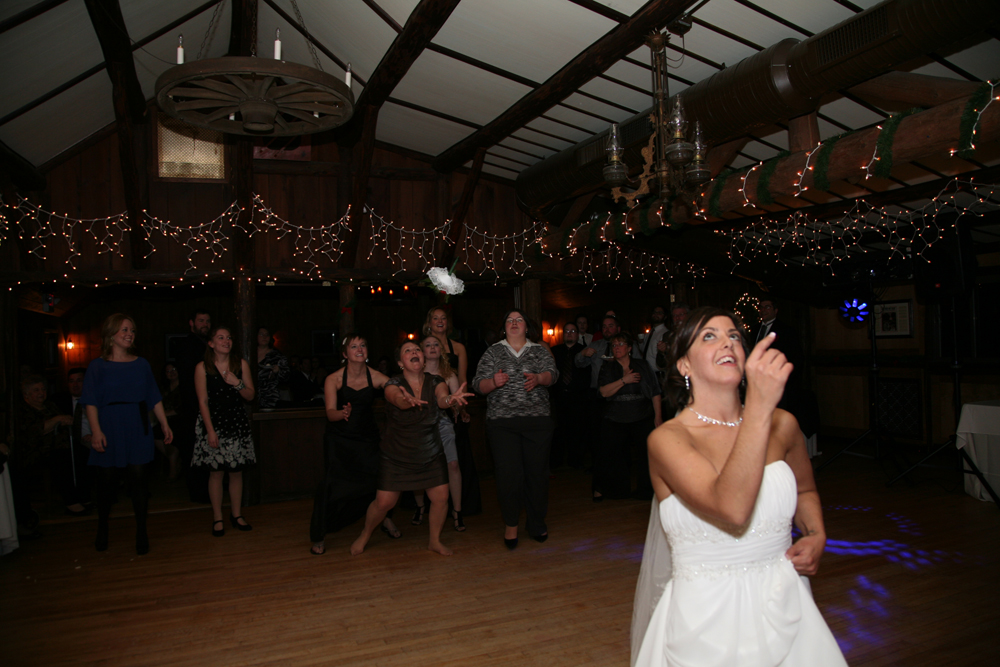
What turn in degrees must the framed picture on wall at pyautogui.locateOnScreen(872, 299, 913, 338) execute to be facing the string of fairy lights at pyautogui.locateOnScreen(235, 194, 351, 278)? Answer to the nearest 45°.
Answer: approximately 45° to its right

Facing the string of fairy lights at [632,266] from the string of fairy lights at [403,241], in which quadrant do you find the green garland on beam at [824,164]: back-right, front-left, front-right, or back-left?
front-right

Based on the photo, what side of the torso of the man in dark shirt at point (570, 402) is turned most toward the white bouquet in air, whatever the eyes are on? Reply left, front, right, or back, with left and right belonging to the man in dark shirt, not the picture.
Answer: front

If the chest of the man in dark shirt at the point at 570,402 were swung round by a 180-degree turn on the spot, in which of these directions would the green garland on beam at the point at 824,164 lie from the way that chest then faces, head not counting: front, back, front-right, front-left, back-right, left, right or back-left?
back-right

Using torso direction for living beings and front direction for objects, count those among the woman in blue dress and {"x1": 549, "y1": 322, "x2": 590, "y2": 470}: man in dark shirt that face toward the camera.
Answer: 2

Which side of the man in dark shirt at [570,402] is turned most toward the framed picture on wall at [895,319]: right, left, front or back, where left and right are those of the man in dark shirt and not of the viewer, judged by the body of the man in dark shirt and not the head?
left

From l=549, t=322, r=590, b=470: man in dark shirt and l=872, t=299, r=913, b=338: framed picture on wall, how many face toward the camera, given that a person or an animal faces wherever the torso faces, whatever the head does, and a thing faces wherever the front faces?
2

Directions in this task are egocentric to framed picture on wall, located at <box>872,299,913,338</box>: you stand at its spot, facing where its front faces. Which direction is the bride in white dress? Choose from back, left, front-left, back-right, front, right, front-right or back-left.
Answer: front

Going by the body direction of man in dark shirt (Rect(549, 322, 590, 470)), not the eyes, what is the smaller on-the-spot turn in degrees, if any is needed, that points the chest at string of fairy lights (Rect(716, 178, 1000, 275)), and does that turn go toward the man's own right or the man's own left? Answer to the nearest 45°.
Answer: approximately 90° to the man's own left

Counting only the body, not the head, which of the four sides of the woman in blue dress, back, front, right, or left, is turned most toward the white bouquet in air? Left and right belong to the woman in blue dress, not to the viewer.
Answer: left

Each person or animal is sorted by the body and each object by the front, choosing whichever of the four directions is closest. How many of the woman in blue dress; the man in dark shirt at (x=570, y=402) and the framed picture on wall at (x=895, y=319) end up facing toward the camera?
3

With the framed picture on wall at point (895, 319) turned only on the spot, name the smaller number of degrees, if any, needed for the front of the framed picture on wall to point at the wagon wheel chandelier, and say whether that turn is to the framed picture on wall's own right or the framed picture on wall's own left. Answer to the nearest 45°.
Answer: approximately 45° to the framed picture on wall's own right

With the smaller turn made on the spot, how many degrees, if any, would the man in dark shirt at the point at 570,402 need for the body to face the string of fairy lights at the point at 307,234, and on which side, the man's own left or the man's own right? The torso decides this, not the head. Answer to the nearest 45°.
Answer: approximately 90° to the man's own right

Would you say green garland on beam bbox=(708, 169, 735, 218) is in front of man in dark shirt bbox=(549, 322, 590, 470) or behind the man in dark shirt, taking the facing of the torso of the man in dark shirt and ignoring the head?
in front

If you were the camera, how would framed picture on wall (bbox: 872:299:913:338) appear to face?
facing the viewer
